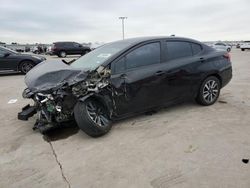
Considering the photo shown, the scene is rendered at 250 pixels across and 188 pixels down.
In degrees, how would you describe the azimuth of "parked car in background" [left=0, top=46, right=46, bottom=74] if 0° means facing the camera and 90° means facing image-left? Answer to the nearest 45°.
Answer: approximately 270°

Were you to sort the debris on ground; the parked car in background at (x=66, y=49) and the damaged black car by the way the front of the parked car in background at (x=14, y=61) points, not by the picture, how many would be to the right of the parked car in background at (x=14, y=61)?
2

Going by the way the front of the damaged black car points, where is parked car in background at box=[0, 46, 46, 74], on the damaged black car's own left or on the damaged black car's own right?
on the damaged black car's own right

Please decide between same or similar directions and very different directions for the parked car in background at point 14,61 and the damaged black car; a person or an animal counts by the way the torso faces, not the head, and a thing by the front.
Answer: very different directions

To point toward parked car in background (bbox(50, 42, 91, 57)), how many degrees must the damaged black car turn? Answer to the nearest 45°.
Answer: approximately 135° to its right

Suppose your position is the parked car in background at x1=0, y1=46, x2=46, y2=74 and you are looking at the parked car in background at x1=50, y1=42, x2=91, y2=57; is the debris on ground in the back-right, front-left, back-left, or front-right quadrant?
back-right
